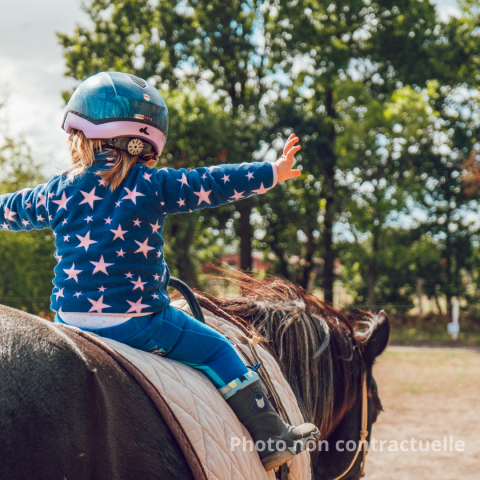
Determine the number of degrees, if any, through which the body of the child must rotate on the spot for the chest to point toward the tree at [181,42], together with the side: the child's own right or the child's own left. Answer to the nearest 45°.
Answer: approximately 45° to the child's own left

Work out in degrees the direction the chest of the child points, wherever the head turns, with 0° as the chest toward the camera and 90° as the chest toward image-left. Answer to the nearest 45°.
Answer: approximately 225°

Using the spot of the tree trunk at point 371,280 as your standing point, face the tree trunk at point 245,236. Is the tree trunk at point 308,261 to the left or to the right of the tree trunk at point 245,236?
right

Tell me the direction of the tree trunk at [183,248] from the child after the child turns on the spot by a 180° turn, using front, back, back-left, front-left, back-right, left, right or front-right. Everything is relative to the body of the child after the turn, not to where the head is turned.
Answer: back-right
